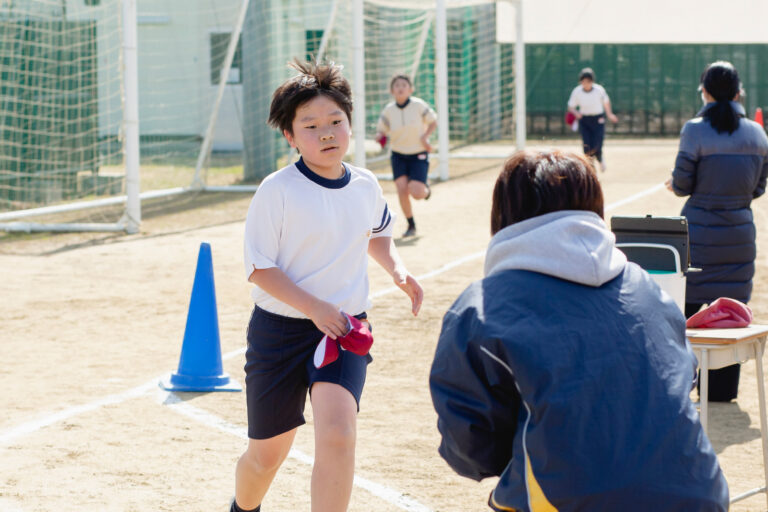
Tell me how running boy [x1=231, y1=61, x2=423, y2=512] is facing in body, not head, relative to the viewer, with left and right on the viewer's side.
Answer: facing the viewer and to the right of the viewer

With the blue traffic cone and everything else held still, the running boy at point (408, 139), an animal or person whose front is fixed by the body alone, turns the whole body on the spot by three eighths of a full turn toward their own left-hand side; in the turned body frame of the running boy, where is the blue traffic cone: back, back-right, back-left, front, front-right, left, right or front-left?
back-right

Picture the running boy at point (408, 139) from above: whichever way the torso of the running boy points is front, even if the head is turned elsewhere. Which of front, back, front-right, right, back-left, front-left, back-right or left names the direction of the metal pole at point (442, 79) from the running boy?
back

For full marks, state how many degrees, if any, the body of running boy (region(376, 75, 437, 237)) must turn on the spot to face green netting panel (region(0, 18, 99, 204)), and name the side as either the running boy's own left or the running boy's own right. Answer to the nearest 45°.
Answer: approximately 135° to the running boy's own right

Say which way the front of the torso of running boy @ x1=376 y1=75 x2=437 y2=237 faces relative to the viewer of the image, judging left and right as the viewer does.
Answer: facing the viewer

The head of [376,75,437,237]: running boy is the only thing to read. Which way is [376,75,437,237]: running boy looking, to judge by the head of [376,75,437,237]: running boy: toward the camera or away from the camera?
toward the camera

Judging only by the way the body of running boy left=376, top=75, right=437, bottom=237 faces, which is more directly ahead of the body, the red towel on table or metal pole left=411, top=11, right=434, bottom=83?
the red towel on table

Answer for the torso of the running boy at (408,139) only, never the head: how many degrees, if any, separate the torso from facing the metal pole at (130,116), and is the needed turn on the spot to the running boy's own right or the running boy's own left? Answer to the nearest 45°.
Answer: approximately 90° to the running boy's own right

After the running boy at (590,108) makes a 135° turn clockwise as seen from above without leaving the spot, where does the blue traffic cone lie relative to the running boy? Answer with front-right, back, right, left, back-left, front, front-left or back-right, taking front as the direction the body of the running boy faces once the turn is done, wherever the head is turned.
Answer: back-left

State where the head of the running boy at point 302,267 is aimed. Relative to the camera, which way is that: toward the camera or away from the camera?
toward the camera

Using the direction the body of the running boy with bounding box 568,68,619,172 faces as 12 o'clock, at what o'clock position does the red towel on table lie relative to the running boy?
The red towel on table is roughly at 12 o'clock from the running boy.

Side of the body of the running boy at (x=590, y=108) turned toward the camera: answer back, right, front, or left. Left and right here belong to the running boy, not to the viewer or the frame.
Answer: front

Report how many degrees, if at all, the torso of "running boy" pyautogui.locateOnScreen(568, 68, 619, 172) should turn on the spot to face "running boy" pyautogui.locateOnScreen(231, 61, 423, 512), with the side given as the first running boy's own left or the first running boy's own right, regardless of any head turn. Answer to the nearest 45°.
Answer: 0° — they already face them

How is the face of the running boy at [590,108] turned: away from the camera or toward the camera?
toward the camera

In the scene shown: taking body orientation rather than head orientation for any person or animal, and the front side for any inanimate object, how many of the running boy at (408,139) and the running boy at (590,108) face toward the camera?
2
